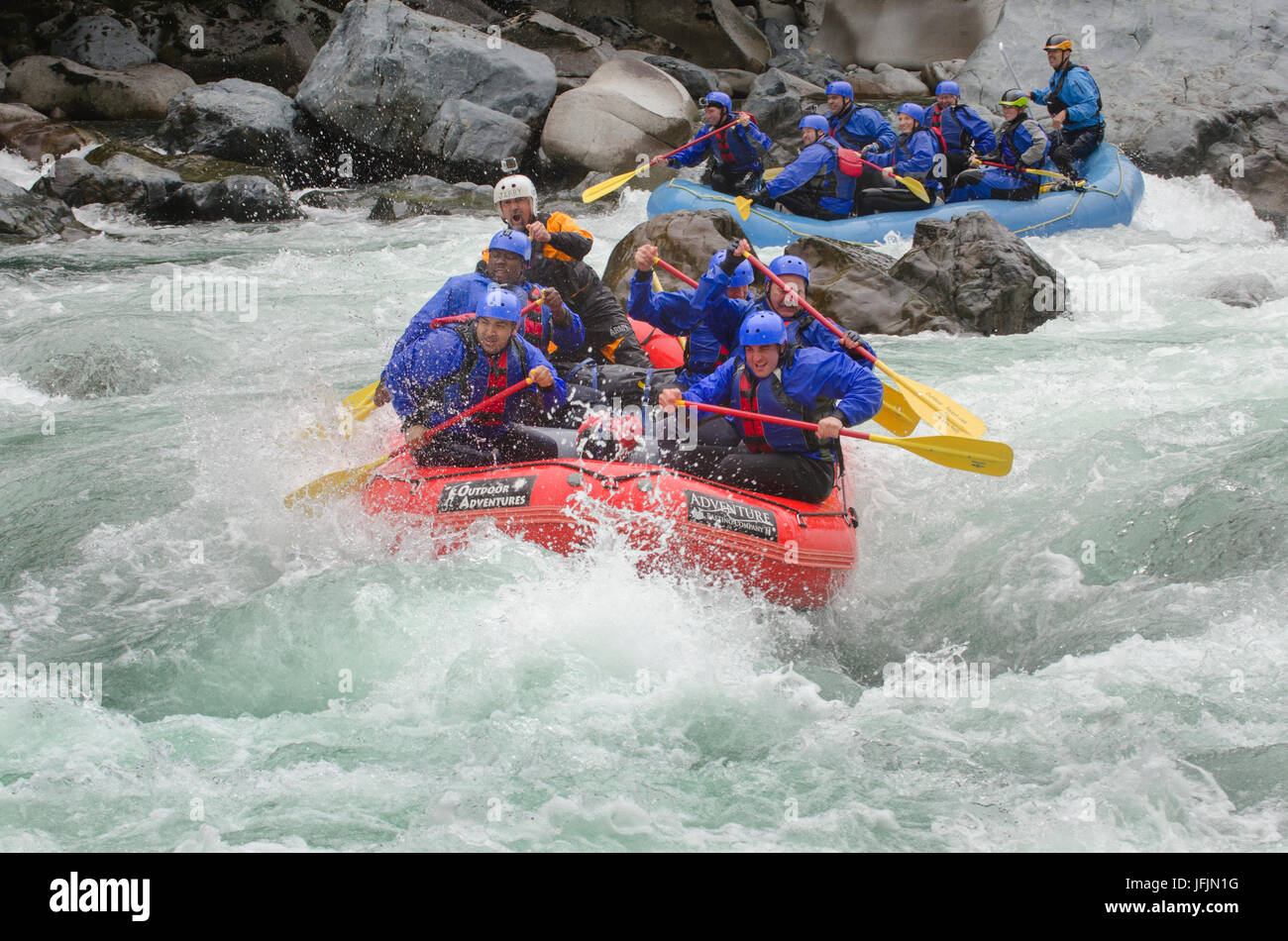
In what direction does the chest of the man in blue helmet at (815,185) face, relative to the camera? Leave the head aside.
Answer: to the viewer's left

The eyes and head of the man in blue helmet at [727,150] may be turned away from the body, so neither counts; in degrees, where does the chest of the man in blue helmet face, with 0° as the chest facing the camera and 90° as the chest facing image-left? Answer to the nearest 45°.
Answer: approximately 45°

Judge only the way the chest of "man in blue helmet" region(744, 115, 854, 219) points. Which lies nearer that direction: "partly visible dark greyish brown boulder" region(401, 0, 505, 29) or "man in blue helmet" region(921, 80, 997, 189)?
the partly visible dark greyish brown boulder

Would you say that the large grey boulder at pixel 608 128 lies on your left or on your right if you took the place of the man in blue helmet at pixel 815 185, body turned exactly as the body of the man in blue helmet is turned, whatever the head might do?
on your right

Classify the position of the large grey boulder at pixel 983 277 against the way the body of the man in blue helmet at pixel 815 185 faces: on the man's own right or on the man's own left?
on the man's own left

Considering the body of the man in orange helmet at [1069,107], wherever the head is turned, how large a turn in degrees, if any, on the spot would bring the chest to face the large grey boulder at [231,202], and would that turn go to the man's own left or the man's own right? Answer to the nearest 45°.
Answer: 0° — they already face it

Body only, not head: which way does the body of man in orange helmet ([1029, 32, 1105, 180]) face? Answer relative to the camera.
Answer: to the viewer's left

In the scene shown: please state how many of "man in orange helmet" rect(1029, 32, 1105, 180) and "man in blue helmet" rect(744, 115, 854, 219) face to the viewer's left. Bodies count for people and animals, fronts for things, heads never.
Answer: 2

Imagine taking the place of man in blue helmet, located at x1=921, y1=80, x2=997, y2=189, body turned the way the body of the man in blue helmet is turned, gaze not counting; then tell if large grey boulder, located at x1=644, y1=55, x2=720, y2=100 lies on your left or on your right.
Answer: on your right
